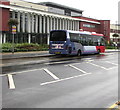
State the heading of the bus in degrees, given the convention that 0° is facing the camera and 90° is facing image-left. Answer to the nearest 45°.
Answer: approximately 225°
